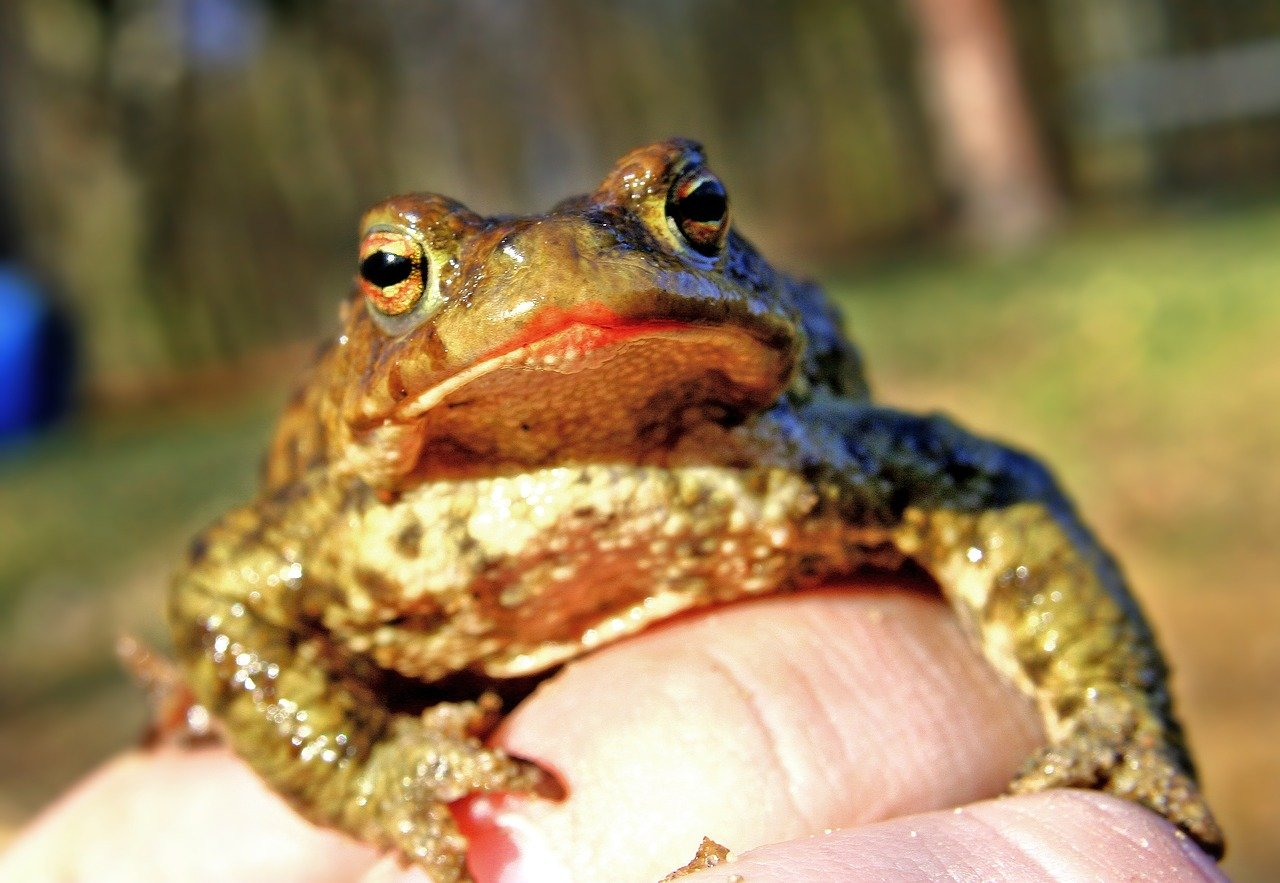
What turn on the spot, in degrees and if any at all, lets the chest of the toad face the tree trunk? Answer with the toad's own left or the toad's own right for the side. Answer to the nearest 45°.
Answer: approximately 180°

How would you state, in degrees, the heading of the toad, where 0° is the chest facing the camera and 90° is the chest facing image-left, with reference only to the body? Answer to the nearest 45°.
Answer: approximately 0°

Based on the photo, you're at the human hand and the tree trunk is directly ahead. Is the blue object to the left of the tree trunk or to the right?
left

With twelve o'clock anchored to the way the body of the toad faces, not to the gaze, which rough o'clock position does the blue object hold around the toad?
The blue object is roughly at 5 o'clock from the toad.
